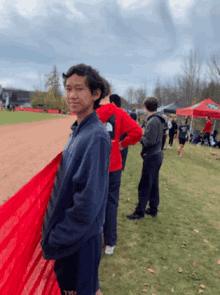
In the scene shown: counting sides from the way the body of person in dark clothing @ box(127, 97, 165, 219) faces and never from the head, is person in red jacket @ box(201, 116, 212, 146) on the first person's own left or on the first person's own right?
on the first person's own right

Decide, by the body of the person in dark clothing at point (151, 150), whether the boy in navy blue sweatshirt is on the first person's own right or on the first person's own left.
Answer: on the first person's own left

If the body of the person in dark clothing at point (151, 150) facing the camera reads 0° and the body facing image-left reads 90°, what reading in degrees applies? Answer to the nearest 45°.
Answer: approximately 135°

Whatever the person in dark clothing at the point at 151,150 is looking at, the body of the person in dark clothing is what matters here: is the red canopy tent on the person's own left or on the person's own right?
on the person's own right

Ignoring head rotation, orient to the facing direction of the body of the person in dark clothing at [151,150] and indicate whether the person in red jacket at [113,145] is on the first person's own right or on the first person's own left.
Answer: on the first person's own left
